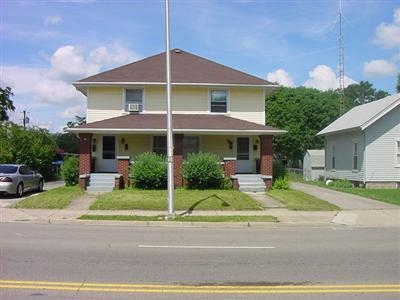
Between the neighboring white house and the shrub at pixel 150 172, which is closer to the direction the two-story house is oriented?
the shrub

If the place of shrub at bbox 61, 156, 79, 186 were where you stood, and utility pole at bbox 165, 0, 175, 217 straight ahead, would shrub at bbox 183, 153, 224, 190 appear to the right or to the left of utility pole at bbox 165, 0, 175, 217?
left

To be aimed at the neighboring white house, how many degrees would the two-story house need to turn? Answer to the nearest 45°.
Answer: approximately 90° to its left

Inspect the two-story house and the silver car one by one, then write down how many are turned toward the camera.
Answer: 1

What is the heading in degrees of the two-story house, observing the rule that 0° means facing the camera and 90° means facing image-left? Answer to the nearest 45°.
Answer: approximately 0°

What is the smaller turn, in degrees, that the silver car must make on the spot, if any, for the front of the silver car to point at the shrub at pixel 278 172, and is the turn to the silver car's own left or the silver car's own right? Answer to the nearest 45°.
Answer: approximately 45° to the silver car's own right

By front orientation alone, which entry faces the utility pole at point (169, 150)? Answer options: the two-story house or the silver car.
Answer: the two-story house

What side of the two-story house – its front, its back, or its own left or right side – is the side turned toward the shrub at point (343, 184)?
left
